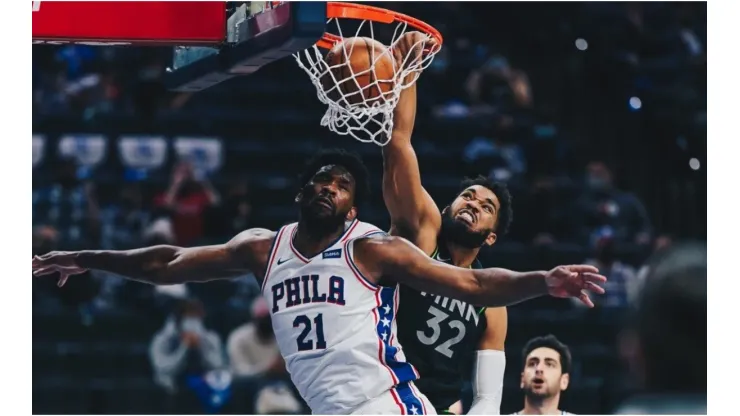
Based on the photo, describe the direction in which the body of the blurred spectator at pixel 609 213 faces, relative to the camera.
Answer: toward the camera

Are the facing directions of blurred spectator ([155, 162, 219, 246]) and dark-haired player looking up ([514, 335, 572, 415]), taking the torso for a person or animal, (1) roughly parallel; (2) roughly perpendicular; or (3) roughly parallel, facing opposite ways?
roughly parallel

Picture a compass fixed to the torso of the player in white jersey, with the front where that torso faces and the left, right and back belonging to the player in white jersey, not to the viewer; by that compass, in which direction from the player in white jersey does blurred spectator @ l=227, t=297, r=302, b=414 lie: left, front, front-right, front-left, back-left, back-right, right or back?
back-right

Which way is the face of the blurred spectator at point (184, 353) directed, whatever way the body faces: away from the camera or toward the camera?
toward the camera

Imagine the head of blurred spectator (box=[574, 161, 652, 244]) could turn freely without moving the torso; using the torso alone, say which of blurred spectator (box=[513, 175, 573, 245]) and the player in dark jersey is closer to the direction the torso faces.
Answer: the player in dark jersey

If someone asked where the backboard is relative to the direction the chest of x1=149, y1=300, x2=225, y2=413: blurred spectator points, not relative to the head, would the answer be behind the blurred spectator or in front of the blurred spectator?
in front

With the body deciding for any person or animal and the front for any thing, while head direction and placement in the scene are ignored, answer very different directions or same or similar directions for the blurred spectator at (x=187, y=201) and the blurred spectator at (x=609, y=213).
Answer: same or similar directions

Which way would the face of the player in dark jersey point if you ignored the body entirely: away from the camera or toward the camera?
toward the camera

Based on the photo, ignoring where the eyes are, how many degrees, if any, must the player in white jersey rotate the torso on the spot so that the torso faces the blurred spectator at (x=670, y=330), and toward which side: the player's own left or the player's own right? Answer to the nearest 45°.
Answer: approximately 45° to the player's own left

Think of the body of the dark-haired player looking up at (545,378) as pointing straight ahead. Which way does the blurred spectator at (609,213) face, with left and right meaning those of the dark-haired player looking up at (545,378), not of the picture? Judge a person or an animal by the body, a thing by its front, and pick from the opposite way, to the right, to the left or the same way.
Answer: the same way

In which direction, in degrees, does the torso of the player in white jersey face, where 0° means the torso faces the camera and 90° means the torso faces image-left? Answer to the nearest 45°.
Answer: approximately 45°

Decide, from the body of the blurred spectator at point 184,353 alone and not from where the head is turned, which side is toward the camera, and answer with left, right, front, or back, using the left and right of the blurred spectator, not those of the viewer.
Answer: front

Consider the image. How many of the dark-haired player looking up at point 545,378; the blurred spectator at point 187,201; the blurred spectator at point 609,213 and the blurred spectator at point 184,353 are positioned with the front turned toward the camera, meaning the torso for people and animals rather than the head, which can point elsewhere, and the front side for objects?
4

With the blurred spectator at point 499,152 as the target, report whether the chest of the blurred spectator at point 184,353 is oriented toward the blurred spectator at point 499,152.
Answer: no

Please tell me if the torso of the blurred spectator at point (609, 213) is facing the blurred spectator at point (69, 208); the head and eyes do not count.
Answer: no

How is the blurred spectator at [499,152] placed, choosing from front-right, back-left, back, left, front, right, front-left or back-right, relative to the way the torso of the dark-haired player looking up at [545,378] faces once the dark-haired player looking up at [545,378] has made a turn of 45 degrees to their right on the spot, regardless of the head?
back-right

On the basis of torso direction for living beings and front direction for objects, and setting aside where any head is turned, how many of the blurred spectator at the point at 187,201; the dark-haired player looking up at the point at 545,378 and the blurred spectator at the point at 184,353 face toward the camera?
3
